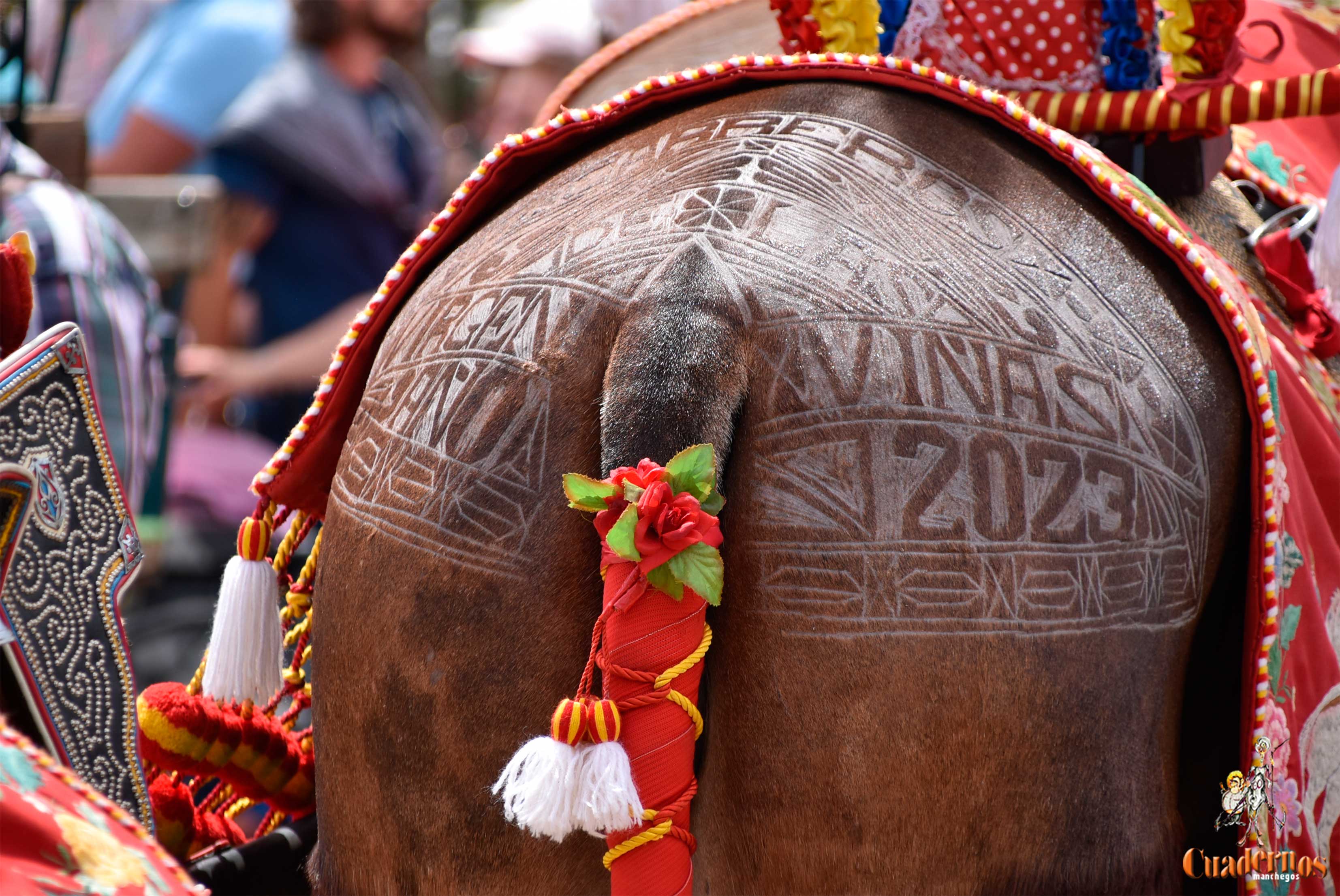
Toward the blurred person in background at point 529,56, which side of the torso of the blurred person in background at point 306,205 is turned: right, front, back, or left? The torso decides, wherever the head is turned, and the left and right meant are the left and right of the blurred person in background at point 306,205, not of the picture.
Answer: left

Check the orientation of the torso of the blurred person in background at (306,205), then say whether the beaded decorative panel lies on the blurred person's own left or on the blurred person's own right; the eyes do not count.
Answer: on the blurred person's own right

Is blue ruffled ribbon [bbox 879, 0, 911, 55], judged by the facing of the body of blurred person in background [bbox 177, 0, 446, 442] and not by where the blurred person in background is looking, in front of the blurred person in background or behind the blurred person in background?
in front

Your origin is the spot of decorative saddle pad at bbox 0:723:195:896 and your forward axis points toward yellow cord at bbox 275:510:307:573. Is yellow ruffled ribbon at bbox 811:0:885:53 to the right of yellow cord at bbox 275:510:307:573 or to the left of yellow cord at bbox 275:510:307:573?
right

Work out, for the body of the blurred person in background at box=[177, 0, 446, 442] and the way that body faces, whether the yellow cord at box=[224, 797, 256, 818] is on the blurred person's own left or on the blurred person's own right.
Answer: on the blurred person's own right

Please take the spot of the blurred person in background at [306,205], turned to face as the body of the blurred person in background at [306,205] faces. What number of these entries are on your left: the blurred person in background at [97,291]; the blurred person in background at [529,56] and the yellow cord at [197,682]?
1

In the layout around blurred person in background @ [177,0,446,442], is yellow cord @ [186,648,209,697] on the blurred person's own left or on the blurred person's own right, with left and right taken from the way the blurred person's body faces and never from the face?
on the blurred person's own right

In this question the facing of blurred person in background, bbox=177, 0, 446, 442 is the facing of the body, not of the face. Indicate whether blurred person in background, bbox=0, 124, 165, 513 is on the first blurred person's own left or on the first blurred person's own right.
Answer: on the first blurred person's own right
